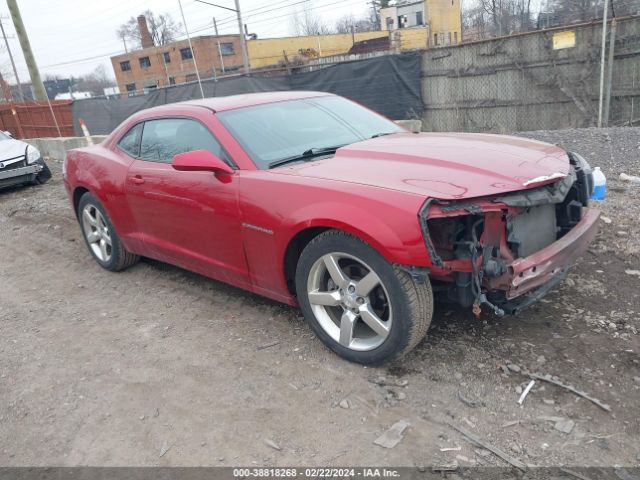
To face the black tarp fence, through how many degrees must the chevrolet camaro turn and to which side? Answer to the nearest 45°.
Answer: approximately 135° to its left

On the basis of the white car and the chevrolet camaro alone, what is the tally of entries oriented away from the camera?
0

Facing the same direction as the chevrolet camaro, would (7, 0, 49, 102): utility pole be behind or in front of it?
behind

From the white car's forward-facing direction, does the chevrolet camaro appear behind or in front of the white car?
in front

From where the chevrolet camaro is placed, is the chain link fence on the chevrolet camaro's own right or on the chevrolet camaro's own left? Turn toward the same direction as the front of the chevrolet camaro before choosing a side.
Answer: on the chevrolet camaro's own left

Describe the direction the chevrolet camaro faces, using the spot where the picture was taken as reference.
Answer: facing the viewer and to the right of the viewer

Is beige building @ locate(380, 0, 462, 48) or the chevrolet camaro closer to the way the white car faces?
the chevrolet camaro

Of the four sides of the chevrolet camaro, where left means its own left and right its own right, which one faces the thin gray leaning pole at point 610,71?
left
